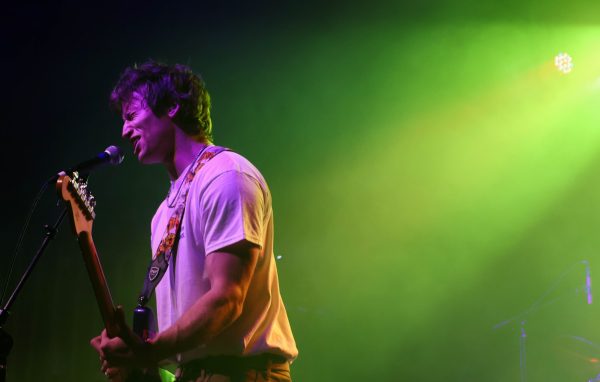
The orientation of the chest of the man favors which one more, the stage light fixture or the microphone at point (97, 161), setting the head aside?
the microphone

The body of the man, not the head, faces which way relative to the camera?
to the viewer's left

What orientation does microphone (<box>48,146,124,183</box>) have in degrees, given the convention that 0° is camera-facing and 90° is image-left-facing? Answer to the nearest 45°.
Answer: approximately 270°

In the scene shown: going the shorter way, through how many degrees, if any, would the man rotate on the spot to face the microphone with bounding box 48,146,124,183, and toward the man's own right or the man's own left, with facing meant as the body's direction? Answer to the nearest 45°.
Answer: approximately 45° to the man's own right

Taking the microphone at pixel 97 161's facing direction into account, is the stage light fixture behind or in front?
in front

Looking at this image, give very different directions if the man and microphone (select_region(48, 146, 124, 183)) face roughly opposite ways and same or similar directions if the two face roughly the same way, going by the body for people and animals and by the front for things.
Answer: very different directions

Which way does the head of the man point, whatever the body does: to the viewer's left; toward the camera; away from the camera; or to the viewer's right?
to the viewer's left

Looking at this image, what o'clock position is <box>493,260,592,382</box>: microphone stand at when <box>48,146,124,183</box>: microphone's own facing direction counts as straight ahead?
The microphone stand is roughly at 11 o'clock from the microphone.

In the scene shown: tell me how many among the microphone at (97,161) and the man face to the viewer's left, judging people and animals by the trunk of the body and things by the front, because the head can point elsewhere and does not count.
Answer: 1

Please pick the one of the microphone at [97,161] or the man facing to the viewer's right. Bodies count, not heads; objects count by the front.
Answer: the microphone
